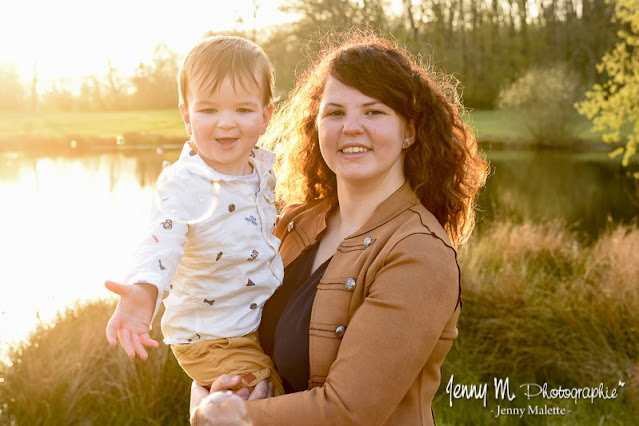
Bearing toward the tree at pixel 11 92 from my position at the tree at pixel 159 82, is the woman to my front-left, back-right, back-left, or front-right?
back-left

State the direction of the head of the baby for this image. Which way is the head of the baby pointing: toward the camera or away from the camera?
toward the camera

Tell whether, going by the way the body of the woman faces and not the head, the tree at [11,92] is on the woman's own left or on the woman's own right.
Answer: on the woman's own right

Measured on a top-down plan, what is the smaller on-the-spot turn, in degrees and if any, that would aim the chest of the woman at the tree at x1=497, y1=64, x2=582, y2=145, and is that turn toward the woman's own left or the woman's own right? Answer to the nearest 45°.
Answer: approximately 135° to the woman's own right

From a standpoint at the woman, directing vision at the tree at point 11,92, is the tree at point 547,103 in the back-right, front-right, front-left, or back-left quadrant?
front-right

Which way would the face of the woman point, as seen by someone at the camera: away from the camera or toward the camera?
toward the camera

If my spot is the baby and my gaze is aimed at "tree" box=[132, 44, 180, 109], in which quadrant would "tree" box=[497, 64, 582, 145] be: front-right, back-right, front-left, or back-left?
front-right

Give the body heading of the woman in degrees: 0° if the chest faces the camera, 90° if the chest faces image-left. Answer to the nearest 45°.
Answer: approximately 45°

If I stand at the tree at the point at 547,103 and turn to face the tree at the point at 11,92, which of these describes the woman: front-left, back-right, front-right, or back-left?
front-left
